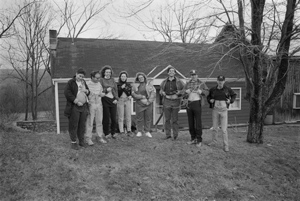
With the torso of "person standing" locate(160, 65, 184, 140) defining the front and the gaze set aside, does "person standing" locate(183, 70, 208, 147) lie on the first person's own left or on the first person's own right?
on the first person's own left

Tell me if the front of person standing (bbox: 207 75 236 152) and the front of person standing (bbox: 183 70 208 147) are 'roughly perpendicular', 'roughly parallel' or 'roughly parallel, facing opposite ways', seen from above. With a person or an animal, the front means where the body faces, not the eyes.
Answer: roughly parallel

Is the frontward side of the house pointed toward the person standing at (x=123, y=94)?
yes

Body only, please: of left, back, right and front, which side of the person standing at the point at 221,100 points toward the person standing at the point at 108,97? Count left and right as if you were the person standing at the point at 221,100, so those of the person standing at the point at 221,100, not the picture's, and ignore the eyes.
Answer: right

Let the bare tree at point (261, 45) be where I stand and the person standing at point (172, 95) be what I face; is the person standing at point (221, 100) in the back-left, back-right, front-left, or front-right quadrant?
front-left

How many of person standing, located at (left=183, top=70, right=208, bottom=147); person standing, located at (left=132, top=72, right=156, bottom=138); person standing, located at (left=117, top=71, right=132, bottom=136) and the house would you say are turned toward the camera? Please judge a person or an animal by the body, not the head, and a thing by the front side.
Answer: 4

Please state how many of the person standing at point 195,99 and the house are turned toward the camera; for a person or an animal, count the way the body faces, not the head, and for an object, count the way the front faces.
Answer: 2

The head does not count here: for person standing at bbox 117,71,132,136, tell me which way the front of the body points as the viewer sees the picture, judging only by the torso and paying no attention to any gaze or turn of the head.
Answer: toward the camera

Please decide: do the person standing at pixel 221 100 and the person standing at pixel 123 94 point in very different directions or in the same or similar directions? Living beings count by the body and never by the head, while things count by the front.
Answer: same or similar directions

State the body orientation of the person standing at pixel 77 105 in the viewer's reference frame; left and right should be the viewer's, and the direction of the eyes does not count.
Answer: facing the viewer and to the right of the viewer

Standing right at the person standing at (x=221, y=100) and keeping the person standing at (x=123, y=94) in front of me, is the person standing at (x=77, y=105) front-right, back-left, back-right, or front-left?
front-left

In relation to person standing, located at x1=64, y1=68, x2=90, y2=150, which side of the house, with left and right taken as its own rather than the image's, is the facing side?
front

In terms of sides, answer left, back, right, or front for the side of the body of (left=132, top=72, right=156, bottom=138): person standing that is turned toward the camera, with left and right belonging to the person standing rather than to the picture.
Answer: front
